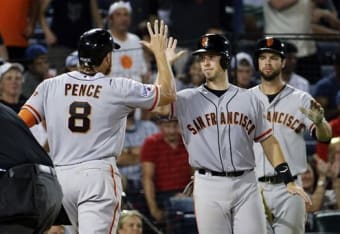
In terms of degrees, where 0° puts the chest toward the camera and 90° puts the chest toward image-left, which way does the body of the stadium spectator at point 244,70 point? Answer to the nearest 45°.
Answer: approximately 0°

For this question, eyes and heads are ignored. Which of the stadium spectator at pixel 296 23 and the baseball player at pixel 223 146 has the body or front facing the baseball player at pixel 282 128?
the stadium spectator

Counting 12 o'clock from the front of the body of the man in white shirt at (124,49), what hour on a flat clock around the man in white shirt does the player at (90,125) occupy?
The player is roughly at 12 o'clock from the man in white shirt.

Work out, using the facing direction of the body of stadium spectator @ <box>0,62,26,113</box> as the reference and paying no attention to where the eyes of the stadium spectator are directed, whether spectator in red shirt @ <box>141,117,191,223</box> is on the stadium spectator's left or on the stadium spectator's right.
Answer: on the stadium spectator's left

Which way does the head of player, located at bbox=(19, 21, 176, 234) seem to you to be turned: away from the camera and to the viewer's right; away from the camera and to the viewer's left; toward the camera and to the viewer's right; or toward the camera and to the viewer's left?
away from the camera and to the viewer's right

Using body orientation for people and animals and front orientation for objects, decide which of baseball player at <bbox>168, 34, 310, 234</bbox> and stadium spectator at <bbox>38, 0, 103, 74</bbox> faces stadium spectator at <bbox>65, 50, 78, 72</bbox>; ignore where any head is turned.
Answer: stadium spectator at <bbox>38, 0, 103, 74</bbox>

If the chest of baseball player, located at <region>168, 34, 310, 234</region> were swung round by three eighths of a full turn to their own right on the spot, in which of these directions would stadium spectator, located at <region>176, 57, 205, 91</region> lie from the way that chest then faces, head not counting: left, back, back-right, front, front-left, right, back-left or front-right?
front-right
